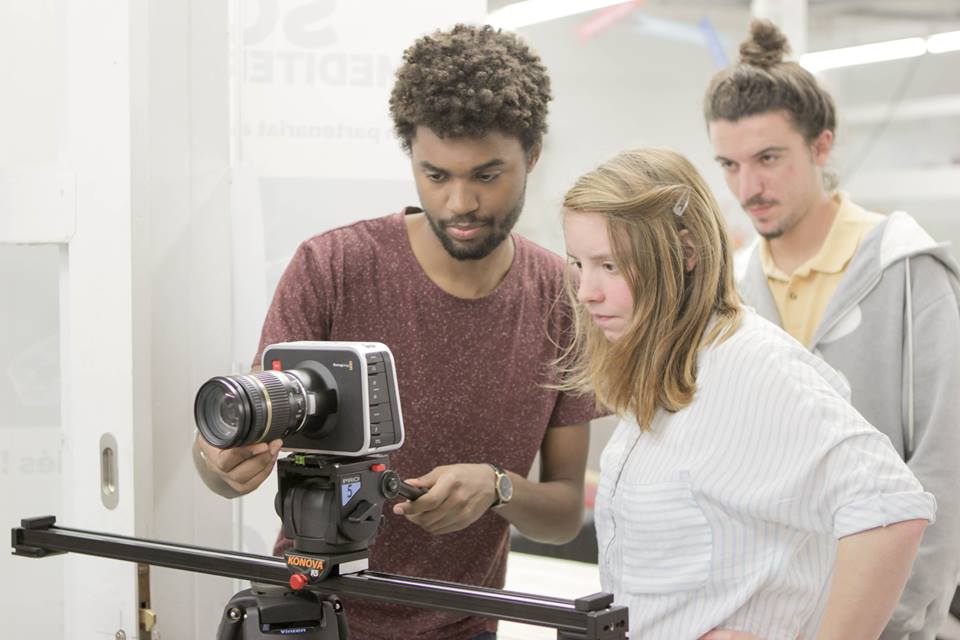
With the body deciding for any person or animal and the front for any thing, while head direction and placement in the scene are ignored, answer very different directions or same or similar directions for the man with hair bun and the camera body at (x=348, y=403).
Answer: same or similar directions

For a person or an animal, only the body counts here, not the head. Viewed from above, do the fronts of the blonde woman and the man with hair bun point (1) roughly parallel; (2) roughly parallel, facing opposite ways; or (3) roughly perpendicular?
roughly parallel

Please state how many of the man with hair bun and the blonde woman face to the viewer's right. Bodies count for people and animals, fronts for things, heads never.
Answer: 0

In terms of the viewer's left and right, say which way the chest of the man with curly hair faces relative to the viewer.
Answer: facing the viewer

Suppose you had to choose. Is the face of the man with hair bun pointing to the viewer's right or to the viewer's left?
to the viewer's left

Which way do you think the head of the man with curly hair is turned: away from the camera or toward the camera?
toward the camera

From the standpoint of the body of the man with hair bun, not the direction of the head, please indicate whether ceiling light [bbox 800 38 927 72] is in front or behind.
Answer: behind

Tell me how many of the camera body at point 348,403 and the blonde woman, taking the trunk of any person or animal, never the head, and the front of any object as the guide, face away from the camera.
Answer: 0

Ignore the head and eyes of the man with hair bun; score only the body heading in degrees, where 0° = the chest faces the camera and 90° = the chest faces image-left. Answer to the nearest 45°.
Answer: approximately 45°

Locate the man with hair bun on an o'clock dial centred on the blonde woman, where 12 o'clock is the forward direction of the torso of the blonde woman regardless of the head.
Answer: The man with hair bun is roughly at 5 o'clock from the blonde woman.

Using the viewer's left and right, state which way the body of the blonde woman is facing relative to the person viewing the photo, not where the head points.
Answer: facing the viewer and to the left of the viewer

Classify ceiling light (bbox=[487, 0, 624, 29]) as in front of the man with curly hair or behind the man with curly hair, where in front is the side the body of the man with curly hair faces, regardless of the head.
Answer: behind

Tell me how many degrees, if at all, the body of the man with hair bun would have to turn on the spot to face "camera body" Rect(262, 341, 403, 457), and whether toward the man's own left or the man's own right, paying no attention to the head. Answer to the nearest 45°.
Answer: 0° — they already face it

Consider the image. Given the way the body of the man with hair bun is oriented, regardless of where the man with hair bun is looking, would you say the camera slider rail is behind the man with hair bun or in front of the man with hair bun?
in front

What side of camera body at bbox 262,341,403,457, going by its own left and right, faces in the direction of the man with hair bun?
back

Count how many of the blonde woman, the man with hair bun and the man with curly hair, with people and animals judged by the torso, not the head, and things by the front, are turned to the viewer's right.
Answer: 0
